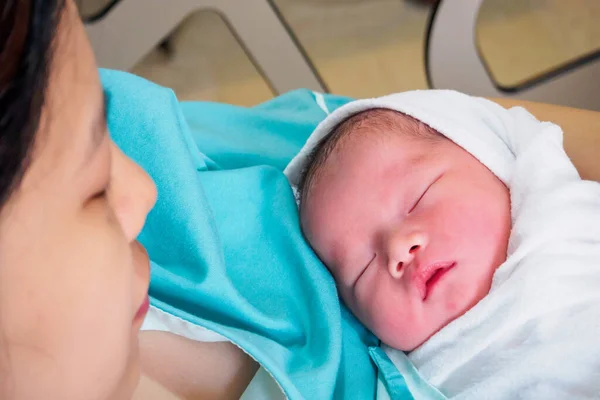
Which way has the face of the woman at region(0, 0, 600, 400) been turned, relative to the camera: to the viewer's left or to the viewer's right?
to the viewer's right

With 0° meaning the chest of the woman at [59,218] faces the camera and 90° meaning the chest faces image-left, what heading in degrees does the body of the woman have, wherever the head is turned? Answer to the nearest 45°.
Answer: approximately 270°
